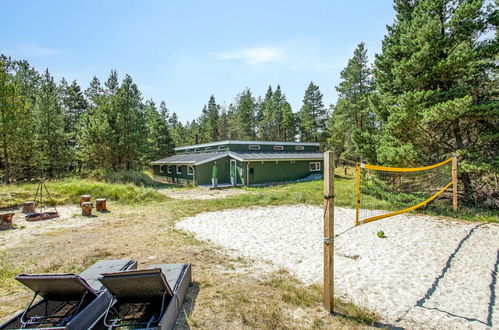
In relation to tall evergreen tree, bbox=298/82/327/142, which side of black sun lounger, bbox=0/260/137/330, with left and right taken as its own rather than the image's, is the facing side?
front

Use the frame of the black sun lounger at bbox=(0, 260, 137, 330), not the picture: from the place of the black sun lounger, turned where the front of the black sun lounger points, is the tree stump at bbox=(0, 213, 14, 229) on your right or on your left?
on your left

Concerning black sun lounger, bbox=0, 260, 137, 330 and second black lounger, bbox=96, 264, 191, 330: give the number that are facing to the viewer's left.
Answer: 0

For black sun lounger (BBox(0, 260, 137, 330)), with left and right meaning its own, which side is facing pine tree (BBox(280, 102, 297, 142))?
front

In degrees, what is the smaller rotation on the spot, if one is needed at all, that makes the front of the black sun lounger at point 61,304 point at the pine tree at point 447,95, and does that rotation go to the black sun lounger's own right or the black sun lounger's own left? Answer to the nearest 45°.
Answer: approximately 45° to the black sun lounger's own right

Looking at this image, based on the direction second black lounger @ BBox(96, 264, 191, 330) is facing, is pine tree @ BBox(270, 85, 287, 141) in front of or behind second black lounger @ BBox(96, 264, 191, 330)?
in front

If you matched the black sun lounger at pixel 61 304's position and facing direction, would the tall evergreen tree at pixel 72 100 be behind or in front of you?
in front

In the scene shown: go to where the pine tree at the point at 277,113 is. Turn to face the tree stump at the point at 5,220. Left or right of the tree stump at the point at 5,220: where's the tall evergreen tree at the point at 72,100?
right

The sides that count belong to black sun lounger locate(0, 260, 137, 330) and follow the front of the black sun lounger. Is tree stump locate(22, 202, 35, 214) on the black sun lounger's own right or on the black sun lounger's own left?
on the black sun lounger's own left

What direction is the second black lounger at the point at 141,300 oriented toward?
away from the camera

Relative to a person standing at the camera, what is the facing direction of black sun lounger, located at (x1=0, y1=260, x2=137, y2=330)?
facing away from the viewer and to the right of the viewer

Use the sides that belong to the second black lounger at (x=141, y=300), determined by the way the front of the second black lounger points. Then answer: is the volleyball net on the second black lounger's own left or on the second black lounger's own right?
on the second black lounger's own right

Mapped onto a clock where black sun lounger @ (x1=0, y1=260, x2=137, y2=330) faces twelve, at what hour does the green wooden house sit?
The green wooden house is roughly at 12 o'clock from the black sun lounger.

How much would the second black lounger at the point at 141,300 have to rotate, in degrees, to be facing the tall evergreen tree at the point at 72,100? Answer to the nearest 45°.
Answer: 0° — it already faces it

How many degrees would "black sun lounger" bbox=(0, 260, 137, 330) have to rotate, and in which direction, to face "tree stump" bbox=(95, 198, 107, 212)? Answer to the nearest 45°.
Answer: approximately 45° to its left
